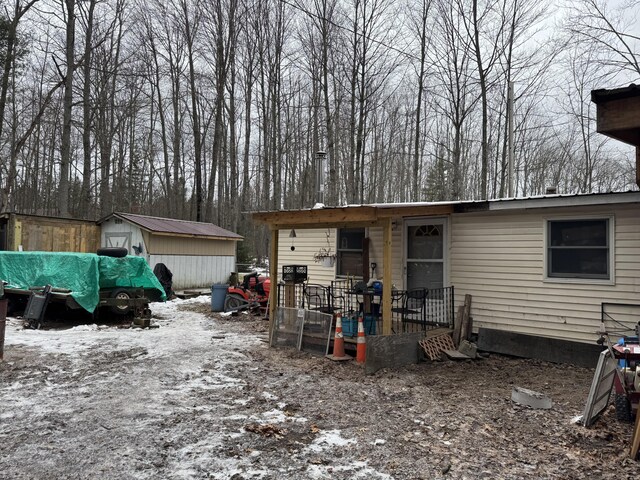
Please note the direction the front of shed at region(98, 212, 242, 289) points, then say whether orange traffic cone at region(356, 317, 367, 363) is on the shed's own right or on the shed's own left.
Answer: on the shed's own left

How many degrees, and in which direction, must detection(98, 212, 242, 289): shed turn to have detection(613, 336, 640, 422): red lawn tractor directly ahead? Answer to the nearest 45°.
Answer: approximately 45° to its left

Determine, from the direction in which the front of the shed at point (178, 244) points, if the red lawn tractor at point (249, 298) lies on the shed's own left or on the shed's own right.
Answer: on the shed's own left

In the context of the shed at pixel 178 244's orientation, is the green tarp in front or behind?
in front

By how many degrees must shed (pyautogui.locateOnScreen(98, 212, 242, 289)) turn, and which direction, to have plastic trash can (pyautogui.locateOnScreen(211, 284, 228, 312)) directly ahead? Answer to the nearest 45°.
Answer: approximately 45° to its left

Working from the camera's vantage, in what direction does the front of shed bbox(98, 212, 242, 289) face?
facing the viewer and to the left of the viewer

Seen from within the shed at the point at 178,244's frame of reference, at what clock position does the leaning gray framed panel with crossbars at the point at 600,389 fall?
The leaning gray framed panel with crossbars is roughly at 10 o'clock from the shed.

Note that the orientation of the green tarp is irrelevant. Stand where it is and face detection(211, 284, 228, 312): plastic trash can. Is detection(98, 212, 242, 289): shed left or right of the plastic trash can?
left

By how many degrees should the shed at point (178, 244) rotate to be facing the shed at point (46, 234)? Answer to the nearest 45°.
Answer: approximately 45° to its right

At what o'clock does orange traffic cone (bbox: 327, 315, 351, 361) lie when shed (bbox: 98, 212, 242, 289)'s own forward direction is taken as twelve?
The orange traffic cone is roughly at 10 o'clock from the shed.

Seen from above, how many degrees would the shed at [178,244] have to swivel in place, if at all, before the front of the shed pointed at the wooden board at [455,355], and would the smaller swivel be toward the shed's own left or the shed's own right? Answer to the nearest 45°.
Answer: approximately 45° to the shed's own left

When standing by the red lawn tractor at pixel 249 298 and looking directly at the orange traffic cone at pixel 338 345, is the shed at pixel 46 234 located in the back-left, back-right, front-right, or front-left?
back-right
